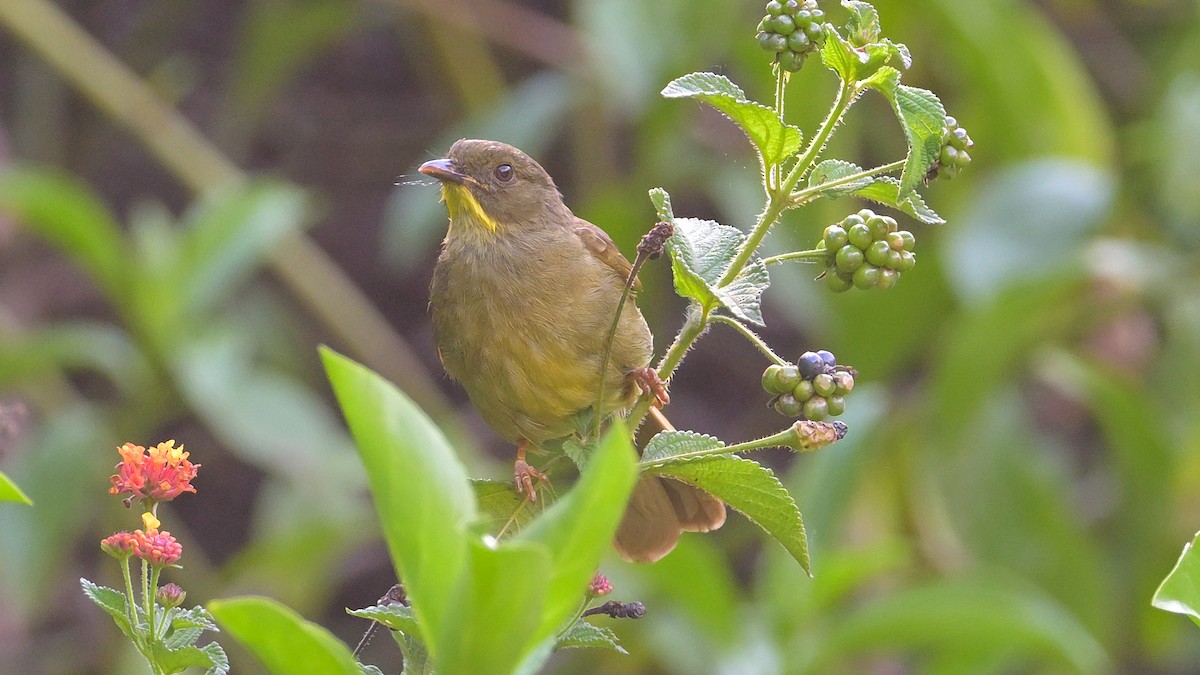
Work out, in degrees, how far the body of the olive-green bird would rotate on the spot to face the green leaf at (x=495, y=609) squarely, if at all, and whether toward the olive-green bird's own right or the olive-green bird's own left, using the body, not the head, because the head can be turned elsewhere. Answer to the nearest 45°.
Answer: approximately 45° to the olive-green bird's own left

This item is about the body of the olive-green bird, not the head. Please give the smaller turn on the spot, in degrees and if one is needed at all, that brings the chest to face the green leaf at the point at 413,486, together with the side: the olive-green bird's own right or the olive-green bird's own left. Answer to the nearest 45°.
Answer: approximately 45° to the olive-green bird's own left

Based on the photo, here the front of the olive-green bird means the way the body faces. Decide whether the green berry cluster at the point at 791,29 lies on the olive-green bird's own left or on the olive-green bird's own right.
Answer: on the olive-green bird's own left

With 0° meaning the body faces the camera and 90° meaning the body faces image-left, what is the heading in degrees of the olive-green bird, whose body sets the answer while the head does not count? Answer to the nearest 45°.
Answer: approximately 45°

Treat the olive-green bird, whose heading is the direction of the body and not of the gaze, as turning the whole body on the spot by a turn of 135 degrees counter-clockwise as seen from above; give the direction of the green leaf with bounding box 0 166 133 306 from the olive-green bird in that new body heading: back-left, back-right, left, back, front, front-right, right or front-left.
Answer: back-left

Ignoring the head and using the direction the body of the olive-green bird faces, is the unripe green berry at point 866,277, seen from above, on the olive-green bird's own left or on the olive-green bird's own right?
on the olive-green bird's own left

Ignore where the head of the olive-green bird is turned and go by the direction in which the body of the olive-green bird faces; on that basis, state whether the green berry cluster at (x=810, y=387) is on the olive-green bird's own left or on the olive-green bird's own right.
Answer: on the olive-green bird's own left

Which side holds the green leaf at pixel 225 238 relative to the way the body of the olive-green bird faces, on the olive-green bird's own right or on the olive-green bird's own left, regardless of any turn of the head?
on the olive-green bird's own right
